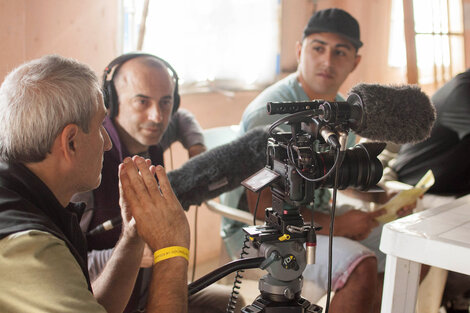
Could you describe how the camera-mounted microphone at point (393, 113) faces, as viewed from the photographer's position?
facing to the right of the viewer

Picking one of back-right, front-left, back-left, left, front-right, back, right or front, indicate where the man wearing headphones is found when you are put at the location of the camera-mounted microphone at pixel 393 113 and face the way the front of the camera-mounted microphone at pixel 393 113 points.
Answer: back-left

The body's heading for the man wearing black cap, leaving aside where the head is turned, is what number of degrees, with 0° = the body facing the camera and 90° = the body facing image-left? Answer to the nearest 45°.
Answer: approximately 315°

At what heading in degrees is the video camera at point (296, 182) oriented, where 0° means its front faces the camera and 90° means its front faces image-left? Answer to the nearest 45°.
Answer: approximately 270°

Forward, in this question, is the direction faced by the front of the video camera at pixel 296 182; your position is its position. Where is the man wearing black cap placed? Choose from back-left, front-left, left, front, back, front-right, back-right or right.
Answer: left

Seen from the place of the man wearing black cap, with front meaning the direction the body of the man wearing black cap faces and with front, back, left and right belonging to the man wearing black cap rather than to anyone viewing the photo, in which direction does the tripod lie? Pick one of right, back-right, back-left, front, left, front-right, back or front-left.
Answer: front-right
